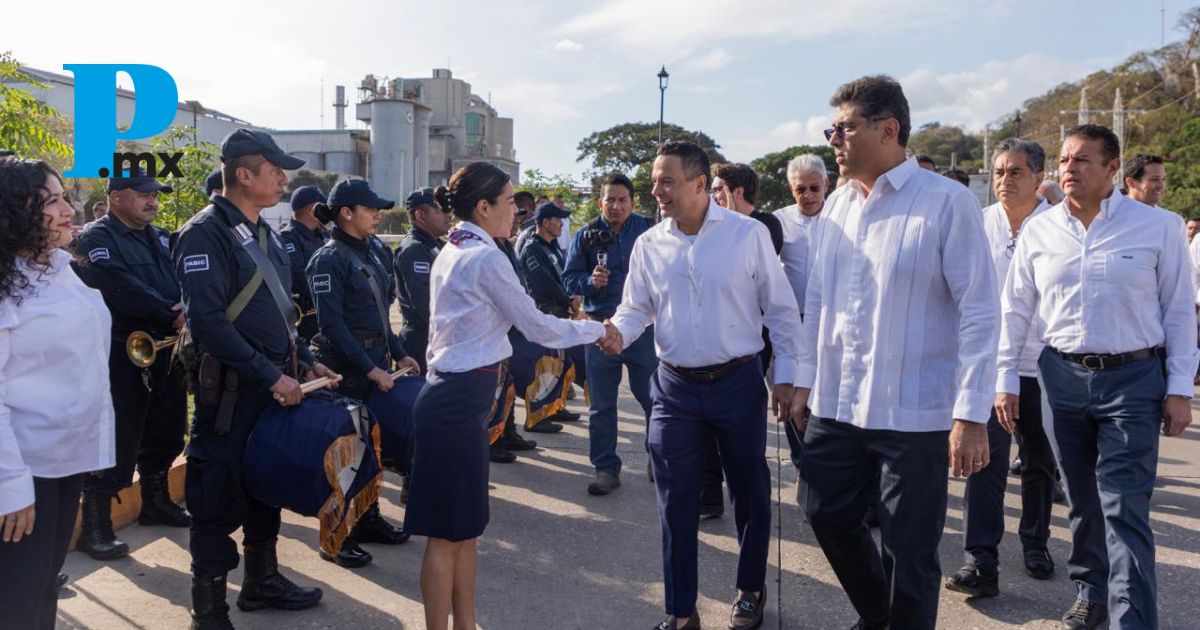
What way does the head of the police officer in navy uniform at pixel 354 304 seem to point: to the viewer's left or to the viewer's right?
to the viewer's right

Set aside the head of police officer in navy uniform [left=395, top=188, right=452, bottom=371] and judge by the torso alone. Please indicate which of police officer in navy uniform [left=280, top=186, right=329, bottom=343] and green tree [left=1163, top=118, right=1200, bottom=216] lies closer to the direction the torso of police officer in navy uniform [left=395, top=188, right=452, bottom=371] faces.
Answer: the green tree

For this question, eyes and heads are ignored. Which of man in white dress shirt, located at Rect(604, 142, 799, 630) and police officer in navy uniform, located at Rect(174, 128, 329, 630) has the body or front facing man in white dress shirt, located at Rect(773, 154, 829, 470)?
the police officer in navy uniform

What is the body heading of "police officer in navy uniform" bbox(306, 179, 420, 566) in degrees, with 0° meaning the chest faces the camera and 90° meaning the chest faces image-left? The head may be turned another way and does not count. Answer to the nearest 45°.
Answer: approximately 270°

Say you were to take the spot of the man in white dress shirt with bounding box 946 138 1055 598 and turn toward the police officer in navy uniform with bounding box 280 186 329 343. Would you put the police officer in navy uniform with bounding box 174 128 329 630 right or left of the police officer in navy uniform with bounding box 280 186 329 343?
left

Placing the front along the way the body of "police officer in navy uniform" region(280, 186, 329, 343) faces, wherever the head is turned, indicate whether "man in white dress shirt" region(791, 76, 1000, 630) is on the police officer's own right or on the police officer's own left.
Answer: on the police officer's own right

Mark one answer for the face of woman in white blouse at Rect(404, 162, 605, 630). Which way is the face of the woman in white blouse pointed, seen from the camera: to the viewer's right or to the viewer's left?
to the viewer's right

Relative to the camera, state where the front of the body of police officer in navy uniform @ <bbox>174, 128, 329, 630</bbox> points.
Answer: to the viewer's right

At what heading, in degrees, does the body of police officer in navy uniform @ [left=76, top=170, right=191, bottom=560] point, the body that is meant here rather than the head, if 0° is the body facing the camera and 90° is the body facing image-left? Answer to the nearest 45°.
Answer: approximately 315°

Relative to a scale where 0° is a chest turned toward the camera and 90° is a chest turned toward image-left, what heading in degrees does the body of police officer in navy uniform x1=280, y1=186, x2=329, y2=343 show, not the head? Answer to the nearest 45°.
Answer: approximately 270°
